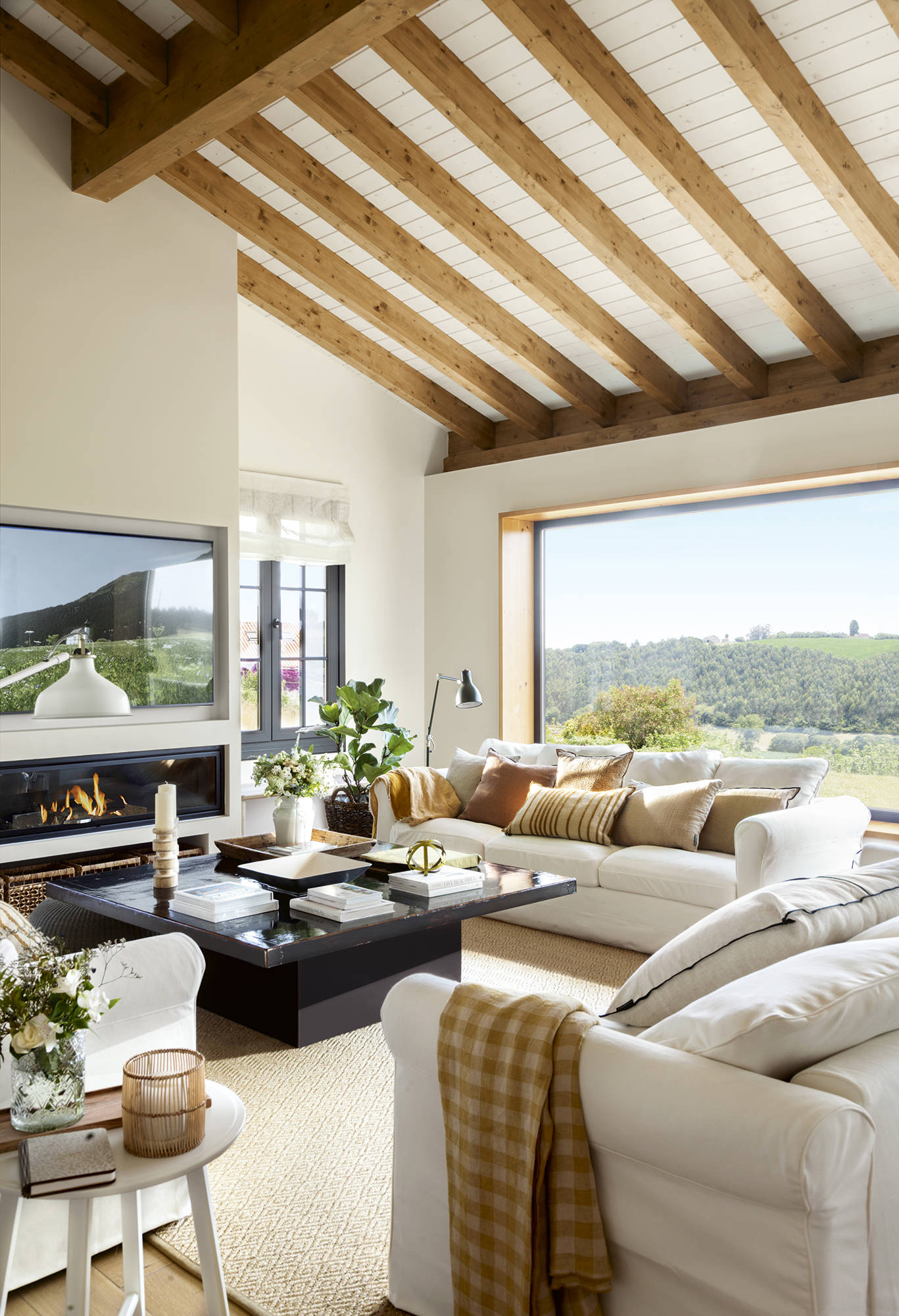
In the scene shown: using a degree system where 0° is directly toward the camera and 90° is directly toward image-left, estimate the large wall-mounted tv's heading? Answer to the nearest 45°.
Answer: approximately 315°

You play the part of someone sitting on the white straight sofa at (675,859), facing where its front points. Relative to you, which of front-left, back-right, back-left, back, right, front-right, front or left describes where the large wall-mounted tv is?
front-right

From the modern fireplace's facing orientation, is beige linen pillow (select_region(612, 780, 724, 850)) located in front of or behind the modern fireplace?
in front

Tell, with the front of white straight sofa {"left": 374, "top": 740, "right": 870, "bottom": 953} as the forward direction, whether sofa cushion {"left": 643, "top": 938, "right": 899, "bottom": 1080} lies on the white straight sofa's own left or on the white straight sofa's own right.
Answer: on the white straight sofa's own left

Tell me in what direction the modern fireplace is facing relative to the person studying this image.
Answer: facing the viewer and to the right of the viewer

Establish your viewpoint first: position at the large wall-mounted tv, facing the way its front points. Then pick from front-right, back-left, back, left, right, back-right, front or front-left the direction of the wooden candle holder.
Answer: front-right

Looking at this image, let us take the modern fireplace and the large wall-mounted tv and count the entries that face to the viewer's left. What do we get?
0

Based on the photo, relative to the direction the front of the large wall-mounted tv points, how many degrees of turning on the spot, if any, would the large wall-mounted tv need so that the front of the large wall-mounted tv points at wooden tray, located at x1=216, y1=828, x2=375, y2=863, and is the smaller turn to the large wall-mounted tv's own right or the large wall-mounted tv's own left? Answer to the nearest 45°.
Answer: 0° — it already faces it

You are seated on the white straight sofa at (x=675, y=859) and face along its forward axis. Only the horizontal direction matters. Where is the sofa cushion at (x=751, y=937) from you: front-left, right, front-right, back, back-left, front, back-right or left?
front-left

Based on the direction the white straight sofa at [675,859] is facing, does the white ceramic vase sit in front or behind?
in front
